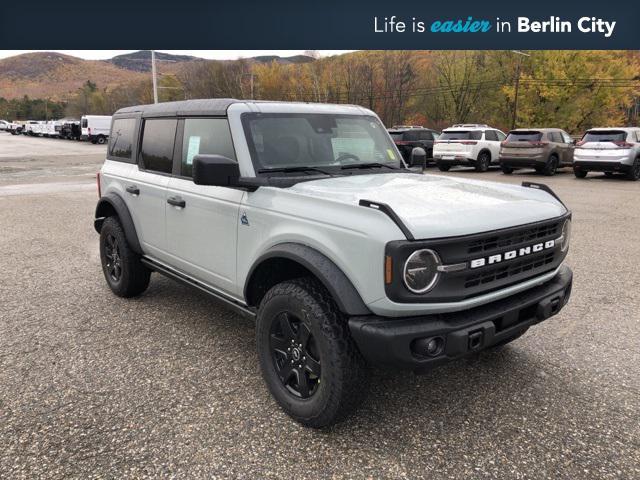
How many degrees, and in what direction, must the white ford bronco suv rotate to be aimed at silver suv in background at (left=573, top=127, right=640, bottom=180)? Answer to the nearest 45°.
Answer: approximately 90° to its left

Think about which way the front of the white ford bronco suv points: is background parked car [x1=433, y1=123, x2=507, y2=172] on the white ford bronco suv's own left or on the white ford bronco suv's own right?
on the white ford bronco suv's own left

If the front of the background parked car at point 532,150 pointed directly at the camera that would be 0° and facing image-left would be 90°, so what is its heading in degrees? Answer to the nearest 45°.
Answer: approximately 225°

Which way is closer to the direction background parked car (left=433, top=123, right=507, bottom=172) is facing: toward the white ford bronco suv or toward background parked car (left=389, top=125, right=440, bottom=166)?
the background parked car

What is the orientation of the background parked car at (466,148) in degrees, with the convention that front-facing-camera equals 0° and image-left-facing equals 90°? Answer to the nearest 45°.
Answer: approximately 225°

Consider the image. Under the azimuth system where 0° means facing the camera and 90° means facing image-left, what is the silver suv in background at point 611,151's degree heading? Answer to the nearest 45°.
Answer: approximately 225°

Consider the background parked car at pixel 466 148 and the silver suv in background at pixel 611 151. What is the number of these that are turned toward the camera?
0

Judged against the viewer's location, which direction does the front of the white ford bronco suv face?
facing the viewer and to the right of the viewer

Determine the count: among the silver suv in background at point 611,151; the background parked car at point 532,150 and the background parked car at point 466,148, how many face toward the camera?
0

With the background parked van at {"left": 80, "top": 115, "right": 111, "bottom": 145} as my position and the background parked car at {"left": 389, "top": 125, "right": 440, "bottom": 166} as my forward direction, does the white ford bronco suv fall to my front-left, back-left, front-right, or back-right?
front-right

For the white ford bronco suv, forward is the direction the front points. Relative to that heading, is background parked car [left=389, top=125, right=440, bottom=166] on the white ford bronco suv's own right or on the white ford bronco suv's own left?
on the white ford bronco suv's own left

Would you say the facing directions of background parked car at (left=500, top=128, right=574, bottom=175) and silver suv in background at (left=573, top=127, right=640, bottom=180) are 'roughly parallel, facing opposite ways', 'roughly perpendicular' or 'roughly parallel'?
roughly parallel

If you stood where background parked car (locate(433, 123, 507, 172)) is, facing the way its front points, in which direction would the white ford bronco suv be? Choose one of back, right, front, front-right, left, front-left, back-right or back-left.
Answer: back-right

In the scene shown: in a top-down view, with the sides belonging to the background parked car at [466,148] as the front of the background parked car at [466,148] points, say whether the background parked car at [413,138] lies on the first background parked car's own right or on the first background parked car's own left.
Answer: on the first background parked car's own left
